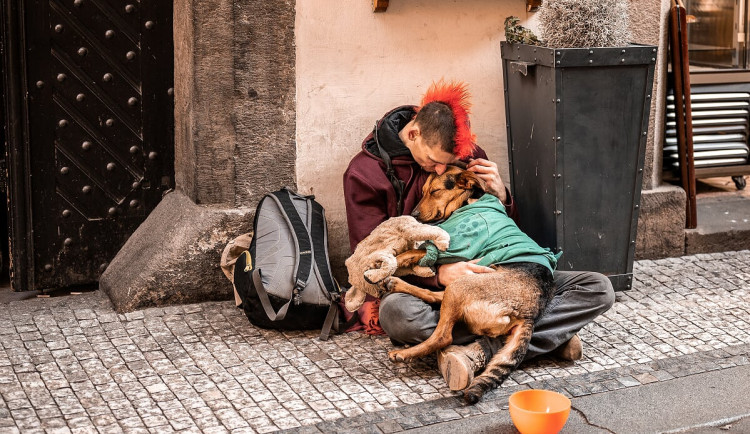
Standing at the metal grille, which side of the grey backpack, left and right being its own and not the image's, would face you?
right

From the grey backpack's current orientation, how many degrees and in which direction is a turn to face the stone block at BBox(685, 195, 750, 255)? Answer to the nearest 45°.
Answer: approximately 90° to its right

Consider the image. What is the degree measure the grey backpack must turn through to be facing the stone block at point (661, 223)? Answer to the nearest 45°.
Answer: approximately 90° to its right

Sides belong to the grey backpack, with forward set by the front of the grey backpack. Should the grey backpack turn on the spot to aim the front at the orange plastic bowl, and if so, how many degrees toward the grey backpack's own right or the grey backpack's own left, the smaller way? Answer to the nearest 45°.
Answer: approximately 180°

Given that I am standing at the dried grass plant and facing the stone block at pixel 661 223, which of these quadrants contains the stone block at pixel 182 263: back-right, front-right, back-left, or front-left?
back-left

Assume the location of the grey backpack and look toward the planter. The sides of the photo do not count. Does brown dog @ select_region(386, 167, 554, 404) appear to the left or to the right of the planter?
right

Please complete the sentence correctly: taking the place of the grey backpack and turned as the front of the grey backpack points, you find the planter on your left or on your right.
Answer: on your right

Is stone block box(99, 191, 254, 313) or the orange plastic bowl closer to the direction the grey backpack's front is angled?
the stone block

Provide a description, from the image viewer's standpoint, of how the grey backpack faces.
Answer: facing away from the viewer and to the left of the viewer
